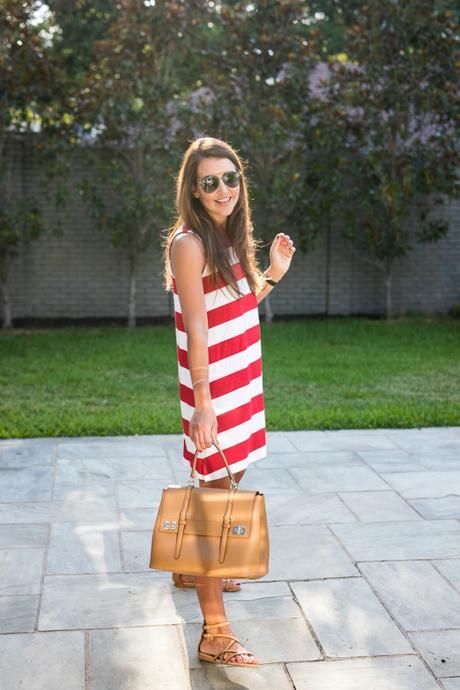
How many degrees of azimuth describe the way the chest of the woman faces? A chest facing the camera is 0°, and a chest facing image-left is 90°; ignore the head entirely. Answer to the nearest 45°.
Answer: approximately 315°
